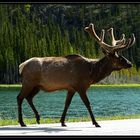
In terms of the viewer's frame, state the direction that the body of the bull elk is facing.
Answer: to the viewer's right
